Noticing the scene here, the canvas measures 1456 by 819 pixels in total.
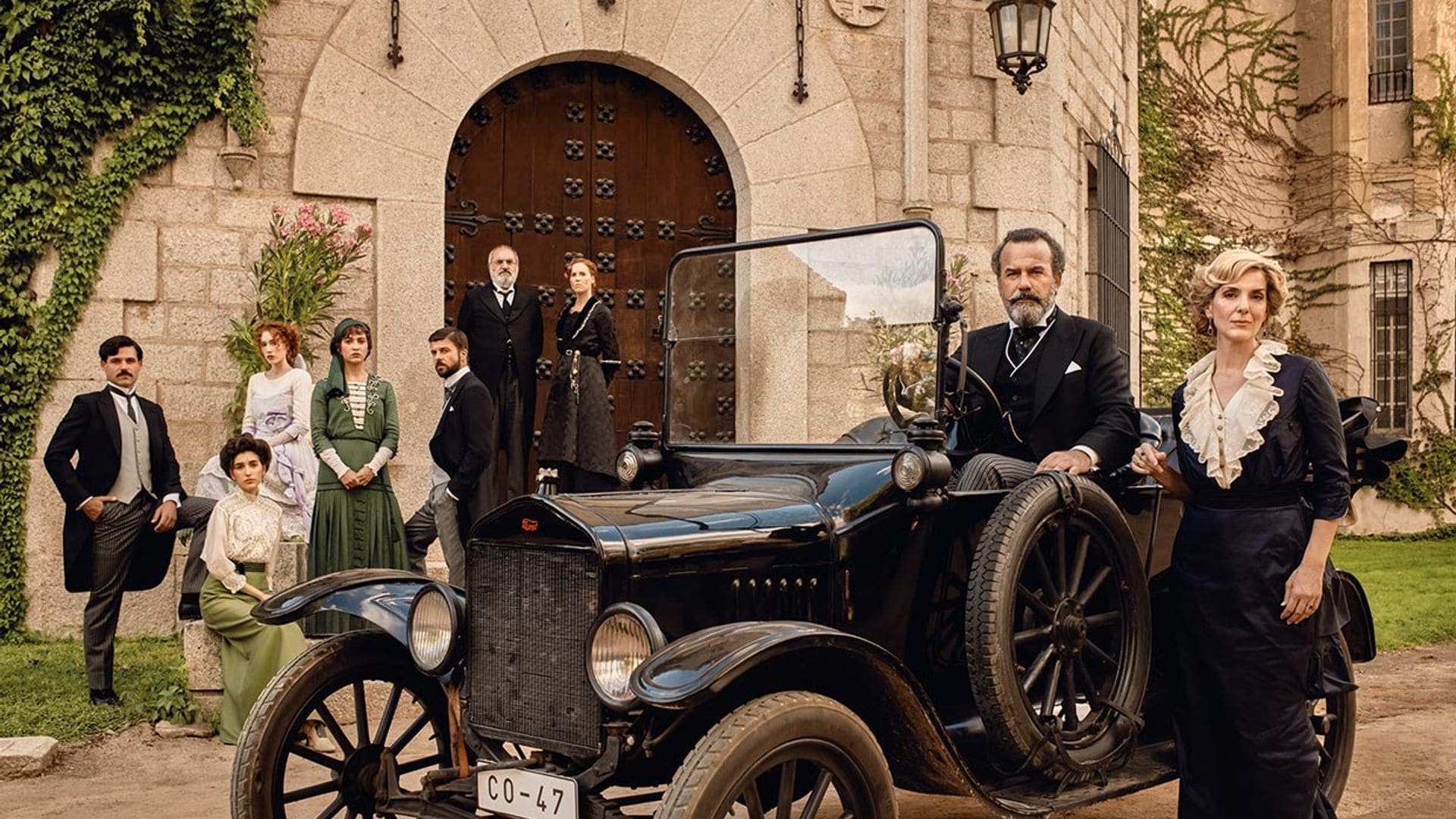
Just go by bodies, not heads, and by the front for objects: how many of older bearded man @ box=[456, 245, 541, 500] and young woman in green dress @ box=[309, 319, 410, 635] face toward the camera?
2

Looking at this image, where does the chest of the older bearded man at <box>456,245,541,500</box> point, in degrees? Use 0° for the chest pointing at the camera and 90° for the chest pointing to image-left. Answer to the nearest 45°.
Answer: approximately 0°

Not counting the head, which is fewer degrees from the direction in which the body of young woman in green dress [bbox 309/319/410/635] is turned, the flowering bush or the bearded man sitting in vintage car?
the bearded man sitting in vintage car

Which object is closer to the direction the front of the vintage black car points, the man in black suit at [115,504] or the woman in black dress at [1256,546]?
the man in black suit

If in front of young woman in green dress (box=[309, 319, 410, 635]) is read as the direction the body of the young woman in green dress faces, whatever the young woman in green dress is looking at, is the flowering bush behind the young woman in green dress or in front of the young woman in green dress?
behind

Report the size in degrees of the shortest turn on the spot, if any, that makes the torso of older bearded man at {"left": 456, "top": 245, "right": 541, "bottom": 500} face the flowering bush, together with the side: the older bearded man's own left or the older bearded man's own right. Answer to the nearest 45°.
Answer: approximately 90° to the older bearded man's own right

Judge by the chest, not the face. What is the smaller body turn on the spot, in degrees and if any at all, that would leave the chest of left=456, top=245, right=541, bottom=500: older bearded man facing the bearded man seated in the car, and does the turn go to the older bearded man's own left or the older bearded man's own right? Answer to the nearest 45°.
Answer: approximately 45° to the older bearded man's own left

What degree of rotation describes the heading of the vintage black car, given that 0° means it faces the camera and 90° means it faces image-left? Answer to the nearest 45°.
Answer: approximately 45°

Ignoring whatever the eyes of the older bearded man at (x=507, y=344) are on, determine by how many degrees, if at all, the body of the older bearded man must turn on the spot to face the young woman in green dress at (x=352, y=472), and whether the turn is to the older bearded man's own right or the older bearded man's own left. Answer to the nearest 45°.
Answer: approximately 45° to the older bearded man's own right

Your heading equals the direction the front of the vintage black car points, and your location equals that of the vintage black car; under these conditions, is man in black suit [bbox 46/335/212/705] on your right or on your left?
on your right

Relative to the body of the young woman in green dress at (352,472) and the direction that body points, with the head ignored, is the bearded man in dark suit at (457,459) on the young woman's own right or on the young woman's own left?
on the young woman's own left

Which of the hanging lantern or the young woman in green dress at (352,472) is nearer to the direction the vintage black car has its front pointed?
the young woman in green dress

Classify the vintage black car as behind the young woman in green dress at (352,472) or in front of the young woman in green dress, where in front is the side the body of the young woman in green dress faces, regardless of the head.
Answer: in front
